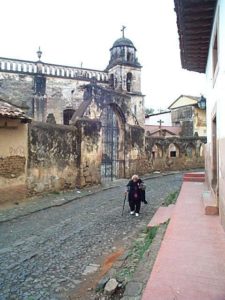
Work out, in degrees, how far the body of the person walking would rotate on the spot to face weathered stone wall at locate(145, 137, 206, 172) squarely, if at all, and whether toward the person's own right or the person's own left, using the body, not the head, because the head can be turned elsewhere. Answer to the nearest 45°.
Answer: approximately 180°

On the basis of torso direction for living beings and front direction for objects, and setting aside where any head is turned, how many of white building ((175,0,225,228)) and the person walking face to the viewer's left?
1

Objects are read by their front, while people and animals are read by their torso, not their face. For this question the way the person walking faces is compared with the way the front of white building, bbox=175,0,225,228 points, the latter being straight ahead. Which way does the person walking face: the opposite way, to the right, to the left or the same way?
to the left

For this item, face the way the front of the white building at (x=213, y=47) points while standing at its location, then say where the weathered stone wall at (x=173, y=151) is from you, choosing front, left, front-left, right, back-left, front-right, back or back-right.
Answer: right

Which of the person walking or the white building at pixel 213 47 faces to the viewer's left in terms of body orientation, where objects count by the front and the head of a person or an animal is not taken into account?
the white building

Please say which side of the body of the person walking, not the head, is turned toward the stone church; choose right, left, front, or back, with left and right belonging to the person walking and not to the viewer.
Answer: back

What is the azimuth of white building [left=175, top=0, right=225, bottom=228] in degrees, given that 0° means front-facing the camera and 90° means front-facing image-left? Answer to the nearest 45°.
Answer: approximately 90°

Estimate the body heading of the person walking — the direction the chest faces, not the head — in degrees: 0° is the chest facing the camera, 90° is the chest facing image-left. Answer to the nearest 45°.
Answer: approximately 0°
